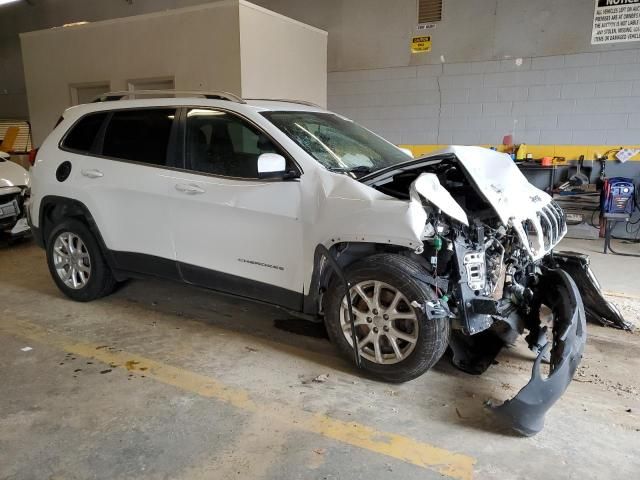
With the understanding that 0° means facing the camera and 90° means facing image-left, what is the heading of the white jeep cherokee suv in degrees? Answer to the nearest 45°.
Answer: approximately 315°

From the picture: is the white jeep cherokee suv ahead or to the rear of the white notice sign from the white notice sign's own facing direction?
ahead

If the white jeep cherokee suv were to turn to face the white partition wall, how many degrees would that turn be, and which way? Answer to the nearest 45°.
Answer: approximately 135° to its left

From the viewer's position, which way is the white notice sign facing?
facing the viewer

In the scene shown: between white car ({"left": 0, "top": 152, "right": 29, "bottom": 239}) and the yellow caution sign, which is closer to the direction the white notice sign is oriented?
the white car

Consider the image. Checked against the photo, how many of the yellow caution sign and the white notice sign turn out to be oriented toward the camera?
2

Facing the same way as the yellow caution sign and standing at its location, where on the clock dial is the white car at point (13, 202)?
The white car is roughly at 2 o'clock from the yellow caution sign.

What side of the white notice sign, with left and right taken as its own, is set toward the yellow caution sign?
right
